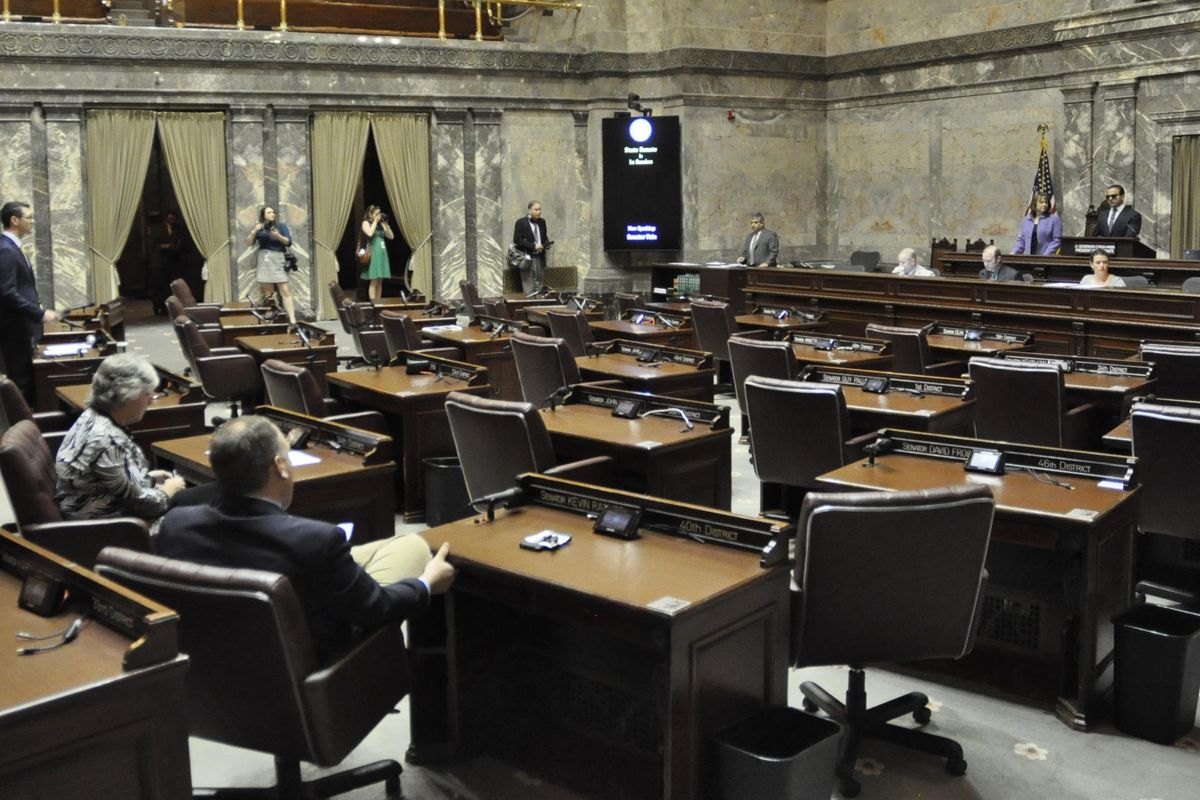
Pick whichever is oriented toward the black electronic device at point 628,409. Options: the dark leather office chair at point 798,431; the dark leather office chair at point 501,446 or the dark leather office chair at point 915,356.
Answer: the dark leather office chair at point 501,446

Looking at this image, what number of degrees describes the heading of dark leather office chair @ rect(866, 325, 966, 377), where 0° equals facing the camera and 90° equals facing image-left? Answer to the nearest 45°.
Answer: approximately 225°

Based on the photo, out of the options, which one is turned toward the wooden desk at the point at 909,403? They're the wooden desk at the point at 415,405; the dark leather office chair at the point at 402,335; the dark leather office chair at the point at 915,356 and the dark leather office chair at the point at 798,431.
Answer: the dark leather office chair at the point at 798,431

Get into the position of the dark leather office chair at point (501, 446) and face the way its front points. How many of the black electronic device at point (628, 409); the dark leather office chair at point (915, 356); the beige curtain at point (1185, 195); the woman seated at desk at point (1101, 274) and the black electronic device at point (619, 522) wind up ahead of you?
4

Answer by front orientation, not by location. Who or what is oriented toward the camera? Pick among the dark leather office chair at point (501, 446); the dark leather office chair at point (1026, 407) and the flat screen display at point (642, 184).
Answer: the flat screen display

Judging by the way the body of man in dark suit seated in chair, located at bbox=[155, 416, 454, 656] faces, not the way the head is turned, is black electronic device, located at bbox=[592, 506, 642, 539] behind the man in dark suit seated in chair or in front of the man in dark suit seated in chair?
in front

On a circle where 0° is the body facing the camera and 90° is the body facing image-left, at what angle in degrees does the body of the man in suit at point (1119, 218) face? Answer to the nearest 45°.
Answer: approximately 45°

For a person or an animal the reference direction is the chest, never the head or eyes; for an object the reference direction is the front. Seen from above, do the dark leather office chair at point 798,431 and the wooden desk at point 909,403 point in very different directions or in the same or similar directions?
very different directions

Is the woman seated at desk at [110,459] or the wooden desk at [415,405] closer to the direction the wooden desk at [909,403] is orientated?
the woman seated at desk

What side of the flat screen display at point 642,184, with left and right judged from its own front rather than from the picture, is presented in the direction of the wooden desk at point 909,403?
front

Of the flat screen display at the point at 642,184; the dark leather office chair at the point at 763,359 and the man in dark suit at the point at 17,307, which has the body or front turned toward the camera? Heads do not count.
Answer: the flat screen display

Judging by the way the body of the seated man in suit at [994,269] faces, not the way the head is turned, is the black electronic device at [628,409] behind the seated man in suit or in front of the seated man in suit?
in front

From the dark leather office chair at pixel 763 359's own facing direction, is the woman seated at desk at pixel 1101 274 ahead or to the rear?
ahead

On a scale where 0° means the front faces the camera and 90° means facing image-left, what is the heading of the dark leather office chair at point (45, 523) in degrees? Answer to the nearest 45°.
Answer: approximately 270°

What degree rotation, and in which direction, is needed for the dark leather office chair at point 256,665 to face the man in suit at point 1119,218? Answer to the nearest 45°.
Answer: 0° — it already faces them

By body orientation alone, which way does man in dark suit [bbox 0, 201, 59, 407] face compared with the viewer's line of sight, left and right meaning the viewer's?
facing to the right of the viewer

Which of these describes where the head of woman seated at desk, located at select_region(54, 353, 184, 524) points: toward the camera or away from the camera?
away from the camera
